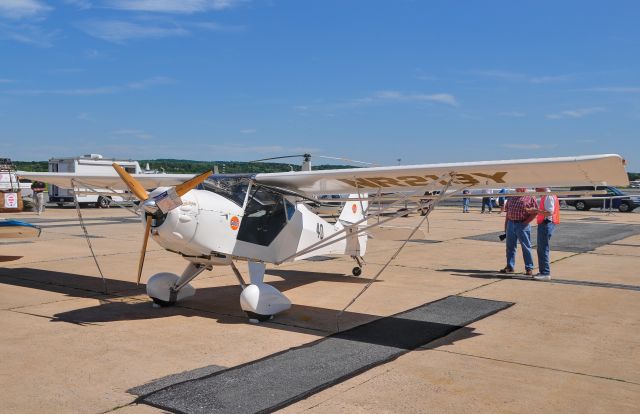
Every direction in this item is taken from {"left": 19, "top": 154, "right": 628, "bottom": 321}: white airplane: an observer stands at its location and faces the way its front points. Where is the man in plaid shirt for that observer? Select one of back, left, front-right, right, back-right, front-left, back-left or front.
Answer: back

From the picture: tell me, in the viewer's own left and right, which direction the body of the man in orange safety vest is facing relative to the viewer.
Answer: facing to the left of the viewer

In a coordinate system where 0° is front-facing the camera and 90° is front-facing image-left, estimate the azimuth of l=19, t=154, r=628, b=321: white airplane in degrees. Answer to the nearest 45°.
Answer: approximately 45°

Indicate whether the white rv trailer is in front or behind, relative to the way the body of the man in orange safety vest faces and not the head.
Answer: in front

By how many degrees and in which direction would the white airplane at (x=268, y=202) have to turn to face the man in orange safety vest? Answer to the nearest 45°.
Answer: approximately 180°

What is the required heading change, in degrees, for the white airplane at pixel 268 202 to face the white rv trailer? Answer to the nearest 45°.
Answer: approximately 90° to its right

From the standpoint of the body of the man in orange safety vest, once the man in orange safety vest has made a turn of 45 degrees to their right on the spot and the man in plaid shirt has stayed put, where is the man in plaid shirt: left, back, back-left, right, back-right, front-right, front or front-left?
front

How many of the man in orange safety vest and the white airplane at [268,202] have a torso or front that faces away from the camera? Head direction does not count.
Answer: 0
